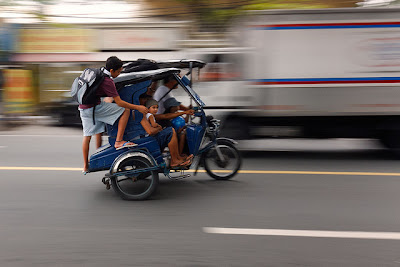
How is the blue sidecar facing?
to the viewer's right

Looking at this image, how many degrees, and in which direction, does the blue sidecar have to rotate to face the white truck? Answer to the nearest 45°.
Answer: approximately 45° to its left

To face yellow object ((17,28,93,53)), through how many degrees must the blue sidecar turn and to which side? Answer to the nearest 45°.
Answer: approximately 90° to its left

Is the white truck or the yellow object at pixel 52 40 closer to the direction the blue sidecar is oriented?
the white truck
